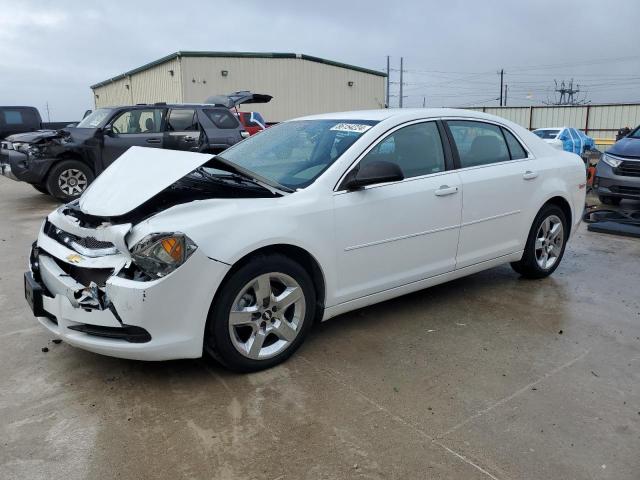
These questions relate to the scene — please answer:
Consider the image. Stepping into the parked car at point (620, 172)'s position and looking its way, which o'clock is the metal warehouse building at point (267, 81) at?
The metal warehouse building is roughly at 3 o'clock from the parked car.

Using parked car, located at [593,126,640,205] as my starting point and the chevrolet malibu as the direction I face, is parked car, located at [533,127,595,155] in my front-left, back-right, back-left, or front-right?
back-right

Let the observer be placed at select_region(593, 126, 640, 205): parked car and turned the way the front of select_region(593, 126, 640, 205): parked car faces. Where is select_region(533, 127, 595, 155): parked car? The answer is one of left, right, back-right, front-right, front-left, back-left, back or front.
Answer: back-right

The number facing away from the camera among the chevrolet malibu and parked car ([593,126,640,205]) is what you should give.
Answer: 0

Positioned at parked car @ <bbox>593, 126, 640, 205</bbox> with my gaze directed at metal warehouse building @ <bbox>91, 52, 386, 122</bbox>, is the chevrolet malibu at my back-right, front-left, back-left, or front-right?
back-left

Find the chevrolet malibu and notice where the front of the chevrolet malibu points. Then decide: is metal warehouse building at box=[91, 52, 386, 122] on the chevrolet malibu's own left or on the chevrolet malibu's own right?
on the chevrolet malibu's own right

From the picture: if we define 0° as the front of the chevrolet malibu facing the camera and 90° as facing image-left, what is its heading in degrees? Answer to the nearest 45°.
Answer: approximately 45°

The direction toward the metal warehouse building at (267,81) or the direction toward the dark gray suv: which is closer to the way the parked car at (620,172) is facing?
the dark gray suv

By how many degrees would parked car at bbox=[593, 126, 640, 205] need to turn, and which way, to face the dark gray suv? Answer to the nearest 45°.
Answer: approximately 45° to its right

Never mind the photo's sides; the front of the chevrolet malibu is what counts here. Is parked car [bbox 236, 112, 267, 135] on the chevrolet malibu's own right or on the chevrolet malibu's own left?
on the chevrolet malibu's own right

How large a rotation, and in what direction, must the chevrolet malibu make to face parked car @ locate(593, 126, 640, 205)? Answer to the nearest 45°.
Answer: approximately 180°

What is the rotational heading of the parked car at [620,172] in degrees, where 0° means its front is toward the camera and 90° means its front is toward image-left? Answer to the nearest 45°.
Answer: approximately 45°

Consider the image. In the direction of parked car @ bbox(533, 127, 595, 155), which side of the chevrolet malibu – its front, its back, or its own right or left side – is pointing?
back
